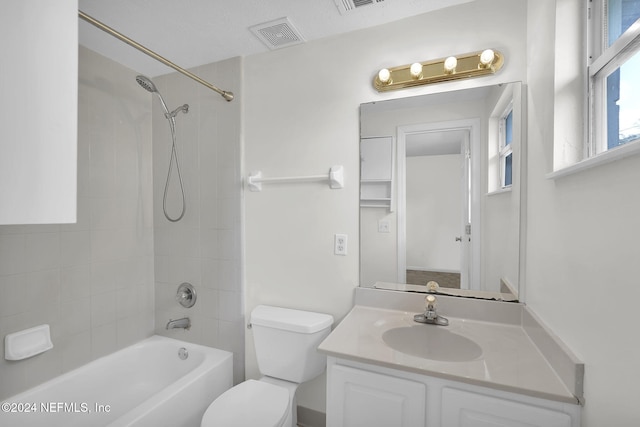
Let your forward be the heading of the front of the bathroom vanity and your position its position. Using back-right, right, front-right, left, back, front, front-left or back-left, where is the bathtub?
right

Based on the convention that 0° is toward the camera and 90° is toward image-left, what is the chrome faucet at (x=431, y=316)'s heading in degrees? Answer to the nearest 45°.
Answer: approximately 0°

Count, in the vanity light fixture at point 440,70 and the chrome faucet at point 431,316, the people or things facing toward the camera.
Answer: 2

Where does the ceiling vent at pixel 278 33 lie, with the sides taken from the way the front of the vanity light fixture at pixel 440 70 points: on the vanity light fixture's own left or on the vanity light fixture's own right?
on the vanity light fixture's own right

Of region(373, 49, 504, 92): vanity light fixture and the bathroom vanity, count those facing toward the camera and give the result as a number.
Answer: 2

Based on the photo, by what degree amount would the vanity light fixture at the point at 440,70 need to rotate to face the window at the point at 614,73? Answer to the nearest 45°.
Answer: approximately 45° to its left
